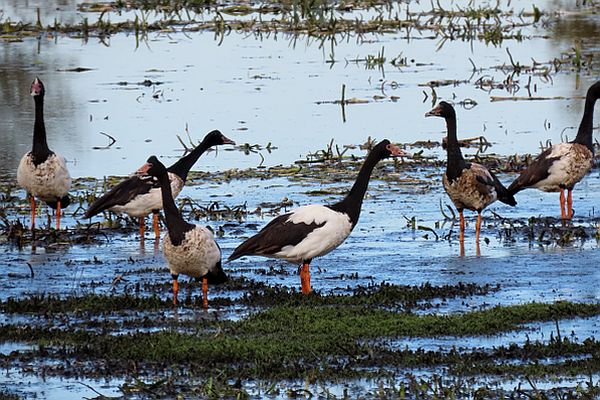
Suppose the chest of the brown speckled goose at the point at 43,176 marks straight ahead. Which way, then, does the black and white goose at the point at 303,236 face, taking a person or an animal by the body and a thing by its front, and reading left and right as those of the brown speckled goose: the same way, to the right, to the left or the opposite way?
to the left

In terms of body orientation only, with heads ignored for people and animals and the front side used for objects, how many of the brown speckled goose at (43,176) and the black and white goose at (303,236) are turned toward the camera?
1

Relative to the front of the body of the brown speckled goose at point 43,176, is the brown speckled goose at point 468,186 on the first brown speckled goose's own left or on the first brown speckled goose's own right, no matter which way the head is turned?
on the first brown speckled goose's own left

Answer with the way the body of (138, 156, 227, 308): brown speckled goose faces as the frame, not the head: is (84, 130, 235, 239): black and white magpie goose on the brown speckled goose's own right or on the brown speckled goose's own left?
on the brown speckled goose's own right

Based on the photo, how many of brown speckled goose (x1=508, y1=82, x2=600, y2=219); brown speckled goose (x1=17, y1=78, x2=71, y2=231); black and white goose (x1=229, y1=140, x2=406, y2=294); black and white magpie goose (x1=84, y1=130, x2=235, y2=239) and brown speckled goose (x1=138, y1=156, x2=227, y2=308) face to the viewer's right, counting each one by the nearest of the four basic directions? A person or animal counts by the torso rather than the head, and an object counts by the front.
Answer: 3

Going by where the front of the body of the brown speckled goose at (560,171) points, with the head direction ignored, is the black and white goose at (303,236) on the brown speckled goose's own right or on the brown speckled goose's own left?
on the brown speckled goose's own right

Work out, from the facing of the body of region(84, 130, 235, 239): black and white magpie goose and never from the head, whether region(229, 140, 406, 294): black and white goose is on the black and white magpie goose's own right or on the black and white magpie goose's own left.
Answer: on the black and white magpie goose's own right

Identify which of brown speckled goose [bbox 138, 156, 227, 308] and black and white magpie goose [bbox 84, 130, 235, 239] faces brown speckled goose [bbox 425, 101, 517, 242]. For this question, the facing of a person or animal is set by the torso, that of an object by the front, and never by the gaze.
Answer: black and white magpie goose [bbox 84, 130, 235, 239]

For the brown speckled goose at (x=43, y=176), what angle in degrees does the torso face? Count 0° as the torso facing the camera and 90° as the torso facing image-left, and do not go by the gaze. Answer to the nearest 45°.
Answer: approximately 0°

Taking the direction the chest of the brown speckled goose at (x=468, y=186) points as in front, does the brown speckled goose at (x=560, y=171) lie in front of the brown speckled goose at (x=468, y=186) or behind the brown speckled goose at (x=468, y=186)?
behind

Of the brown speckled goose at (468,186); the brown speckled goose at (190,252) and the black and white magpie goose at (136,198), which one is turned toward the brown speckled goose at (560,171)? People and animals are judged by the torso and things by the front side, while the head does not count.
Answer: the black and white magpie goose at (136,198)

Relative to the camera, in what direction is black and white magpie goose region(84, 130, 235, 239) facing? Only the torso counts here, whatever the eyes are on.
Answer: to the viewer's right

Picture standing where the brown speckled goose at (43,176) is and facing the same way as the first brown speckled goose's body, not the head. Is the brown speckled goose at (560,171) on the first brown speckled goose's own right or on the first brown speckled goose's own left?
on the first brown speckled goose's own left

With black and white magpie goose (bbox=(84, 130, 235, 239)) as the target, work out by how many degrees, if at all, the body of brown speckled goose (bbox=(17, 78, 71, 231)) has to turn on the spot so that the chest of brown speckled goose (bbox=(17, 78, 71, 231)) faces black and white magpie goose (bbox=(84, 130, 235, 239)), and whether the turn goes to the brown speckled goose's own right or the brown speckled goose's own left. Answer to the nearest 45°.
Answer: approximately 45° to the brown speckled goose's own left
